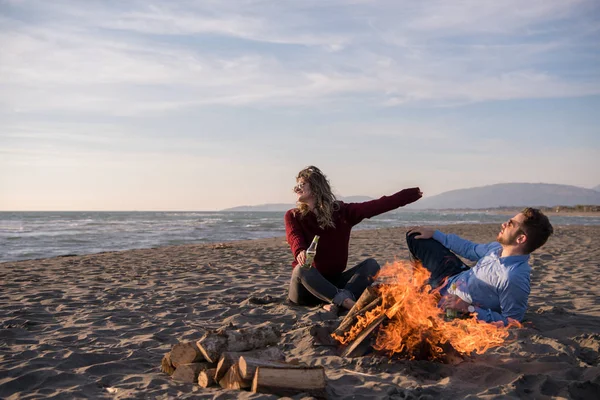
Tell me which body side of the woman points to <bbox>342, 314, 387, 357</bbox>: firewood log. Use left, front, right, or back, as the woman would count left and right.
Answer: front

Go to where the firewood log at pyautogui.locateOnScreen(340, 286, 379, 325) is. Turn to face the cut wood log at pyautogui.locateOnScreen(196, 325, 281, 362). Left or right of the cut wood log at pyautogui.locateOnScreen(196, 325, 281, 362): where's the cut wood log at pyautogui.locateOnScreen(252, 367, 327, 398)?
left

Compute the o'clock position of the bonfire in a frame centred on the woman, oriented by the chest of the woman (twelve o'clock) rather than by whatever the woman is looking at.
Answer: The bonfire is roughly at 11 o'clock from the woman.

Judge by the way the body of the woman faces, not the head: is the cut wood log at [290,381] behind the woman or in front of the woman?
in front

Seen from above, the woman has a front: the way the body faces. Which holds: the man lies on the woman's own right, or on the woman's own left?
on the woman's own left

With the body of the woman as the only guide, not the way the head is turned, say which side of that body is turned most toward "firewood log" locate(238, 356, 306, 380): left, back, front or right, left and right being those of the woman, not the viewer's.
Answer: front

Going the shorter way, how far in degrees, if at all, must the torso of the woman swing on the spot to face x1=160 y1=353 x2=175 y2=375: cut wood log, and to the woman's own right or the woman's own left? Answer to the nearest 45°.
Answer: approximately 45° to the woman's own right

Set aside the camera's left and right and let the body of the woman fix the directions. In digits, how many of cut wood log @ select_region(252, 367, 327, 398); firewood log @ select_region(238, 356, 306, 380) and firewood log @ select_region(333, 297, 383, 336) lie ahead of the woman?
3

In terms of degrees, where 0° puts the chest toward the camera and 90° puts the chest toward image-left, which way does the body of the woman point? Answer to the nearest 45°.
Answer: approximately 0°

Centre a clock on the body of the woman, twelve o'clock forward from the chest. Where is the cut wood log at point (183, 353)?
The cut wood log is roughly at 1 o'clock from the woman.
